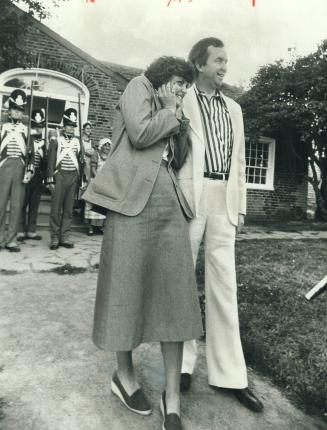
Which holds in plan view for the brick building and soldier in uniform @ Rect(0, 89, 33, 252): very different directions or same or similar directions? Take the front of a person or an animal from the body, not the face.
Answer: same or similar directions

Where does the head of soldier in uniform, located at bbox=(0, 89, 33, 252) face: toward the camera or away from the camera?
toward the camera

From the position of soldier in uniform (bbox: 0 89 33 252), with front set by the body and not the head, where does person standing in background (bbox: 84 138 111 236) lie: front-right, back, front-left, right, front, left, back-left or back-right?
back-left

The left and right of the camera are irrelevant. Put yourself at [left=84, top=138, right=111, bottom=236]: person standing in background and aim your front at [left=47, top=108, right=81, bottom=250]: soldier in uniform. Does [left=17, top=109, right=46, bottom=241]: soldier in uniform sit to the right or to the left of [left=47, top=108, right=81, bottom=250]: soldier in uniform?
right

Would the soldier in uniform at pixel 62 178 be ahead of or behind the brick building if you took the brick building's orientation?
ahead

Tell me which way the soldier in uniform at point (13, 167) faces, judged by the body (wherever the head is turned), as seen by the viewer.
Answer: toward the camera

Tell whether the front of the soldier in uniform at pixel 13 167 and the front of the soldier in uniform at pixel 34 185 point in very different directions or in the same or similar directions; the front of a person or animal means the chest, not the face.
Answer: same or similar directions

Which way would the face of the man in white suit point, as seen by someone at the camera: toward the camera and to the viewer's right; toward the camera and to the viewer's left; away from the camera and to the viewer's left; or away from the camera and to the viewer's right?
toward the camera and to the viewer's right

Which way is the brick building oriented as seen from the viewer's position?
toward the camera

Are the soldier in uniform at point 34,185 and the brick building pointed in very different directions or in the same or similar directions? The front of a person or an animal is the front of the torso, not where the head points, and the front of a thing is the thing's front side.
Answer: same or similar directions
